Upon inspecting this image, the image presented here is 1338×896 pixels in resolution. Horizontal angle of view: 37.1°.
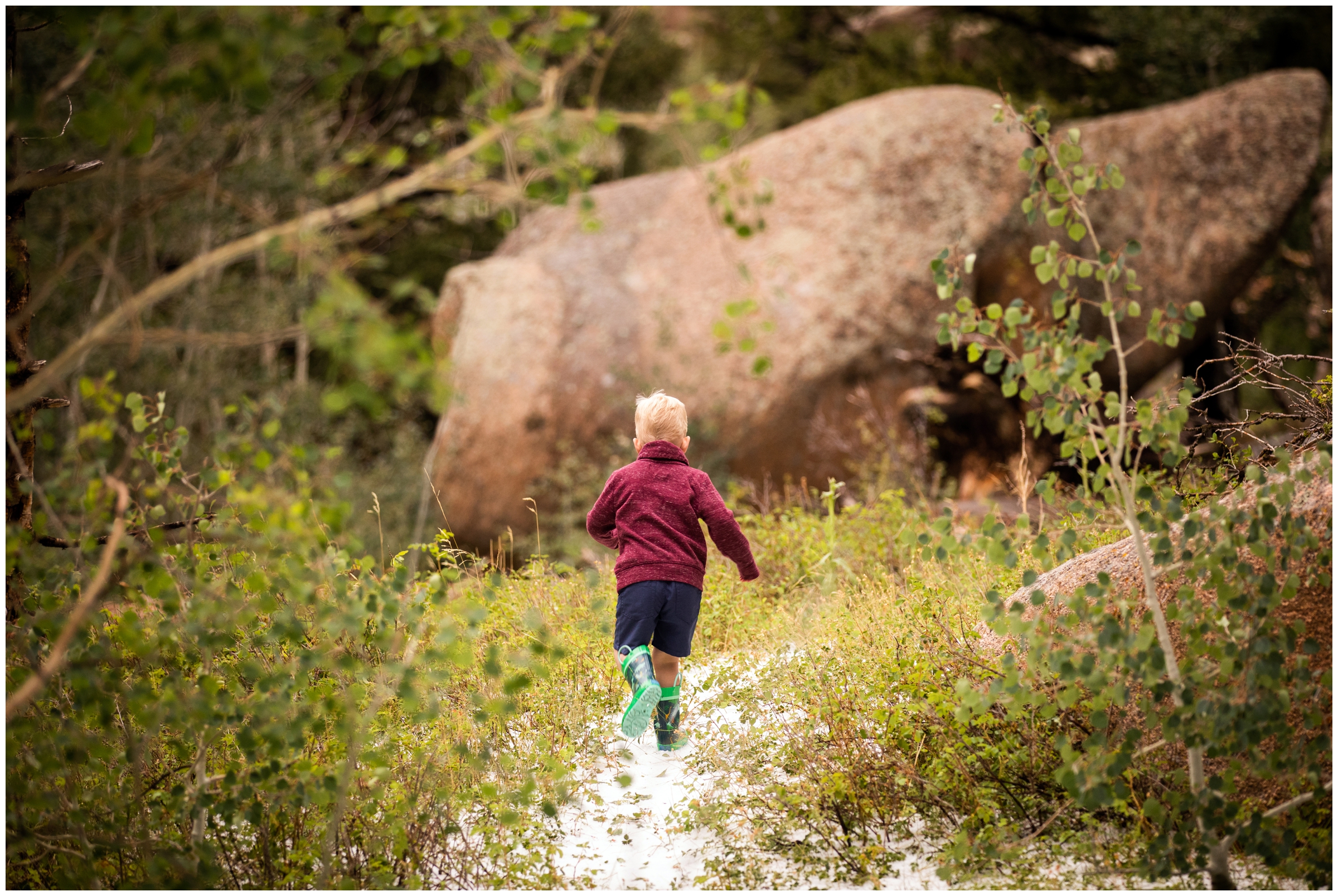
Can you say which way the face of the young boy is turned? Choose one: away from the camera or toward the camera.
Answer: away from the camera

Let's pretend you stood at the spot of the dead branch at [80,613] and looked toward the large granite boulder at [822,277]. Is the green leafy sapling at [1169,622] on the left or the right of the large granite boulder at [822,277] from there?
right

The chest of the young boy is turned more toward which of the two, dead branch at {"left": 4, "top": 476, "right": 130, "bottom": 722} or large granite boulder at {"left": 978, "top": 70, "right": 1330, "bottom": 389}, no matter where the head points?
the large granite boulder

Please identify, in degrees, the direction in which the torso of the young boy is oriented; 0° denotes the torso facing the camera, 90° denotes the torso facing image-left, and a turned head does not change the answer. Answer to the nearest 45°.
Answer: approximately 180°

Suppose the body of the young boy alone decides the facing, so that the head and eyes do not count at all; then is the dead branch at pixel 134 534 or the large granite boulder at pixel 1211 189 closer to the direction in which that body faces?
the large granite boulder
